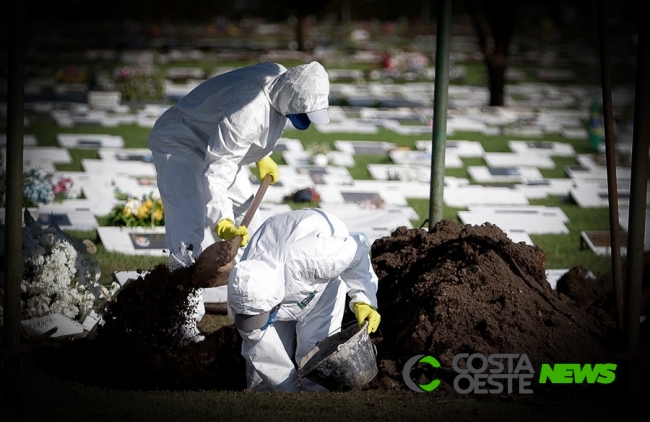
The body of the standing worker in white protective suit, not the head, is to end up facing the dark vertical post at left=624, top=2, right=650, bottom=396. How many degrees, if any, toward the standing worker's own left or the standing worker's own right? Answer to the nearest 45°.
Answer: approximately 45° to the standing worker's own right

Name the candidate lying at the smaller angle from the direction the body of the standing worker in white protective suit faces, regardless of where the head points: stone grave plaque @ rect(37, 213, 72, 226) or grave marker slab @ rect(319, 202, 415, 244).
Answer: the grave marker slab

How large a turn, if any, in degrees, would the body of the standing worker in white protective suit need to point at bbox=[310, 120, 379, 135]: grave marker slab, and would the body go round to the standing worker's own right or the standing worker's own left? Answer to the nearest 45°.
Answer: approximately 90° to the standing worker's own left

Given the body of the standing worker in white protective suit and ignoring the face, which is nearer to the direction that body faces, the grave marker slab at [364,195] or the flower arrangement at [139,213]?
the grave marker slab

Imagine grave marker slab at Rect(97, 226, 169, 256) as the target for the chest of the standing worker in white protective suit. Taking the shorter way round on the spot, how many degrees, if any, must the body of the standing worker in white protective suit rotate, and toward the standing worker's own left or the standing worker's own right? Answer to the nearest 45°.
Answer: approximately 135° to the standing worker's own left

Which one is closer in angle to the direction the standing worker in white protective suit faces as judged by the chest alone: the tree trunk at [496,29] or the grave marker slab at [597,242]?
the grave marker slab

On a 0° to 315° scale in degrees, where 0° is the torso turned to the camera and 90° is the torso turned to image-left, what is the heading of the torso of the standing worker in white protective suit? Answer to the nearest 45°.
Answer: approximately 270°

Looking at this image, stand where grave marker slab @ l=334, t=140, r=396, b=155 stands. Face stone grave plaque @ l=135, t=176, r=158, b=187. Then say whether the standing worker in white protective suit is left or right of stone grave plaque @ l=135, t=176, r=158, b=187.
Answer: left

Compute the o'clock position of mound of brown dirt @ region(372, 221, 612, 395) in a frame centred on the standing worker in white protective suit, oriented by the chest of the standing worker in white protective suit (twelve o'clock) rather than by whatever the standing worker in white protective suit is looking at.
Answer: The mound of brown dirt is roughly at 1 o'clock from the standing worker in white protective suit.

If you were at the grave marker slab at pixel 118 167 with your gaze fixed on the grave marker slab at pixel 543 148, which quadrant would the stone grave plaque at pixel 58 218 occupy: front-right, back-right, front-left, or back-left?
back-right

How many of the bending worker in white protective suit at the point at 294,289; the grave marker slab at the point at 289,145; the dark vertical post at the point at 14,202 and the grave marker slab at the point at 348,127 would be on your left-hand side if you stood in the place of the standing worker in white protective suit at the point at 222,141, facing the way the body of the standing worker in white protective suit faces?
2
